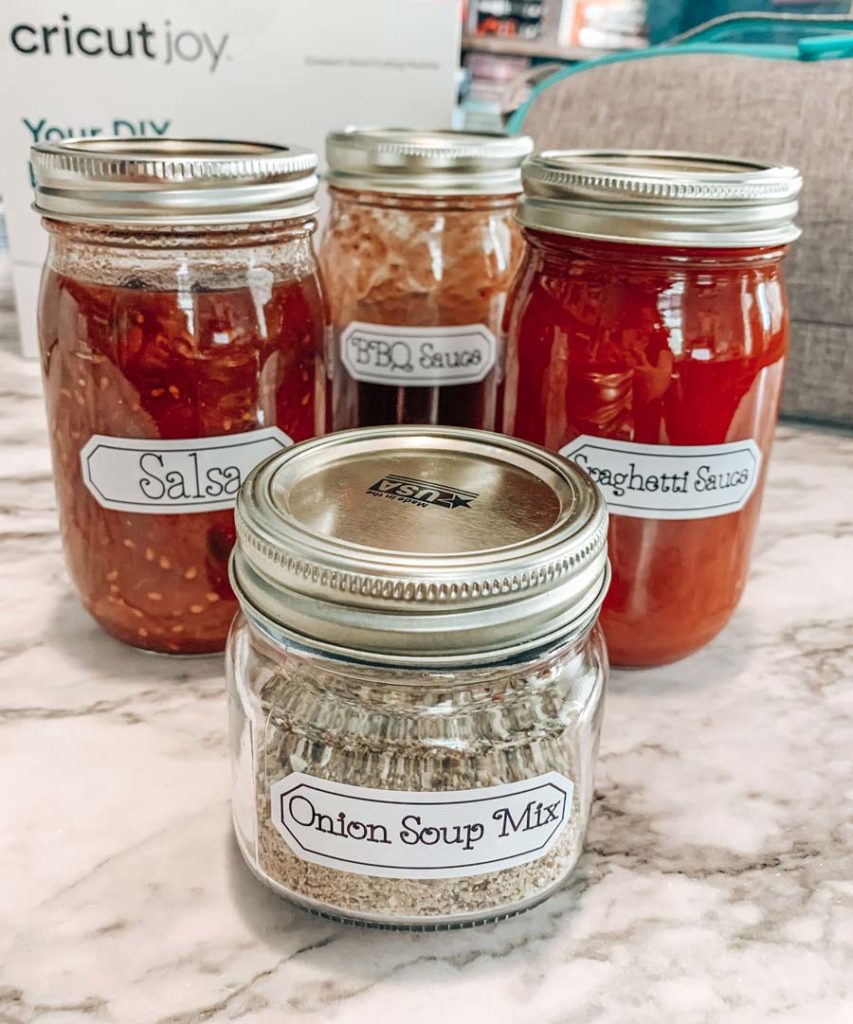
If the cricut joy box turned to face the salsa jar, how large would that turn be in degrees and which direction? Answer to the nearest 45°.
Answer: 0° — it already faces it

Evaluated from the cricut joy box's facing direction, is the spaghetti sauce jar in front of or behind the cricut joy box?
in front

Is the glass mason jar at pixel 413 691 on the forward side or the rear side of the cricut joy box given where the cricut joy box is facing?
on the forward side

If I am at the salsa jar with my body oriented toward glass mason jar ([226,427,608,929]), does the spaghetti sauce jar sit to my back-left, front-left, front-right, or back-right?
front-left

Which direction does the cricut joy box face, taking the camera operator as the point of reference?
facing the viewer
